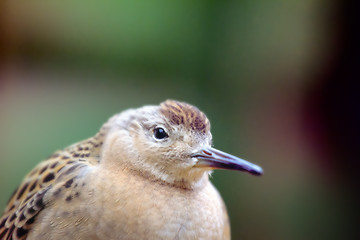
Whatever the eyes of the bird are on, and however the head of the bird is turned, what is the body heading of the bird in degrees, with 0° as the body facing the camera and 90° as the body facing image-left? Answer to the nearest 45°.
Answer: approximately 315°
